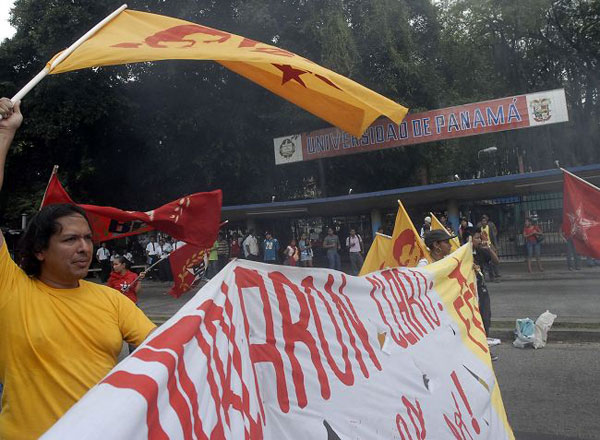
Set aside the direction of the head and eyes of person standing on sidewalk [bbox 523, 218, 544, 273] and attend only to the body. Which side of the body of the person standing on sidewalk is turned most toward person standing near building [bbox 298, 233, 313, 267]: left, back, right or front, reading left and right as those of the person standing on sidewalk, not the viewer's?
right

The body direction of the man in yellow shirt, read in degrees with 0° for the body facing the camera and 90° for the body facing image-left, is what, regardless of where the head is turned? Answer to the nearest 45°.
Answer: approximately 315°

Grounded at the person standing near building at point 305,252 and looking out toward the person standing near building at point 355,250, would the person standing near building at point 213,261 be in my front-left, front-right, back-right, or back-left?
back-right

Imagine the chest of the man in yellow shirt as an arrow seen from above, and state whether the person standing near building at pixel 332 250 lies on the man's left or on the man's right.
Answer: on the man's left

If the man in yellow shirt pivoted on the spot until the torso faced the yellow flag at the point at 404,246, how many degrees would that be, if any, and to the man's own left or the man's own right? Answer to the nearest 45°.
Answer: approximately 90° to the man's own left

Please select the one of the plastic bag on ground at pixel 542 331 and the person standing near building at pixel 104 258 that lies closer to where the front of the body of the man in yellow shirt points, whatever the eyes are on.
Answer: the plastic bag on ground

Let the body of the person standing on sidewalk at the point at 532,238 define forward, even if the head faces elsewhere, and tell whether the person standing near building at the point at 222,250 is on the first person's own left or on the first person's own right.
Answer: on the first person's own right

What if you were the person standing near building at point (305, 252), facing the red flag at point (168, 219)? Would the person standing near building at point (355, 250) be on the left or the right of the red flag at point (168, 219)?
left
